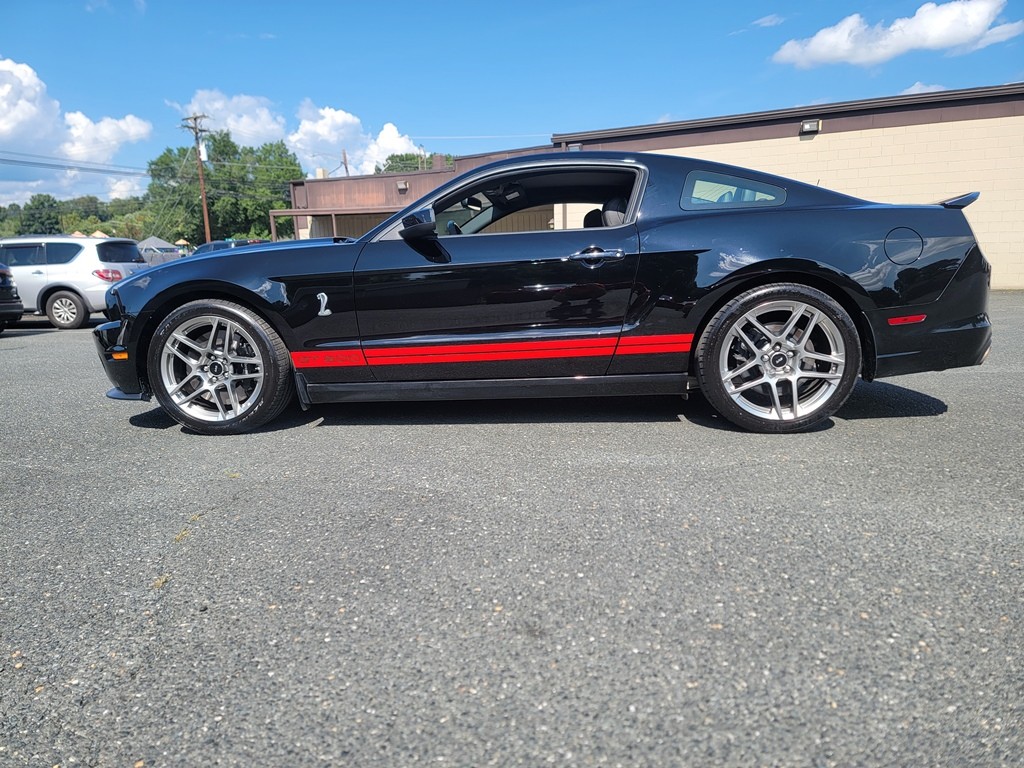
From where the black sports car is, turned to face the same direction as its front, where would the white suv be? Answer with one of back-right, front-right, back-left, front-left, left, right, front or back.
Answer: front-right

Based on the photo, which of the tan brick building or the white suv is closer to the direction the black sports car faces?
the white suv

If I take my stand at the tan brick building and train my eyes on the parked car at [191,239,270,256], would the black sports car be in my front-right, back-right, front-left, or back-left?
front-left

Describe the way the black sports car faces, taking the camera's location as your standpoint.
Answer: facing to the left of the viewer

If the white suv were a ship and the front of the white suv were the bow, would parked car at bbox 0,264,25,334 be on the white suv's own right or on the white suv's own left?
on the white suv's own left

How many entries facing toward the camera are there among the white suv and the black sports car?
0

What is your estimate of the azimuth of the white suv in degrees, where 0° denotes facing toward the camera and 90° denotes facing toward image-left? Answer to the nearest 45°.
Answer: approximately 135°

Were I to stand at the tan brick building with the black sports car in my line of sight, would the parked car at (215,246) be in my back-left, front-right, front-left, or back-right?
front-right

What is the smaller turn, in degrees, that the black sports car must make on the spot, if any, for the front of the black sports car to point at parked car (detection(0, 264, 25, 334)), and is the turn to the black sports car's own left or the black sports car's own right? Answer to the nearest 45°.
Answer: approximately 45° to the black sports car's own right

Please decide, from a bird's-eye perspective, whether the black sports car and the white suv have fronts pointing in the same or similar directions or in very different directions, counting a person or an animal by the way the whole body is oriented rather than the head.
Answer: same or similar directions

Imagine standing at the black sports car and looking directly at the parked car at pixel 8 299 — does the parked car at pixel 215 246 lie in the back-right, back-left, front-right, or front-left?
front-right

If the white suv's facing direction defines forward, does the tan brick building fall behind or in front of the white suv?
behind

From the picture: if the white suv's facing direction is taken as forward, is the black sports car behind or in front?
behind
